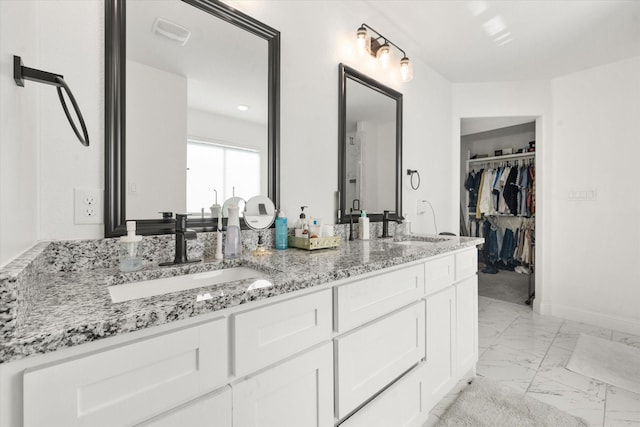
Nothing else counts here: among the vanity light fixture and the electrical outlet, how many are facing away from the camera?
0

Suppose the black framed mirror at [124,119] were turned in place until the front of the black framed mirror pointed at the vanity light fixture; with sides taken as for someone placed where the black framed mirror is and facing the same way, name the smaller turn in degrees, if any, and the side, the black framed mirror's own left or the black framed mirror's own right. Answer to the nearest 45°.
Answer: approximately 45° to the black framed mirror's own left

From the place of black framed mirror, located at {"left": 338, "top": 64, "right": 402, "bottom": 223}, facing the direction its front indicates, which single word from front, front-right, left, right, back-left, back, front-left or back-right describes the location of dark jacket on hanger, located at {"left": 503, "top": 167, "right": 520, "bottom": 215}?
left

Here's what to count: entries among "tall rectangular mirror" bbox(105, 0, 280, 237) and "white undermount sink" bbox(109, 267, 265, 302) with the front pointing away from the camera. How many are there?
0

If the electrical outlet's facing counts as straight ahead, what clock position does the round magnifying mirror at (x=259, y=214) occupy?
The round magnifying mirror is roughly at 9 o'clock from the electrical outlet.

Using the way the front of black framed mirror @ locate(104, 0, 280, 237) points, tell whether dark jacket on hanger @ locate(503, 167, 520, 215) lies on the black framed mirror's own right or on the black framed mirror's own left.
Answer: on the black framed mirror's own left

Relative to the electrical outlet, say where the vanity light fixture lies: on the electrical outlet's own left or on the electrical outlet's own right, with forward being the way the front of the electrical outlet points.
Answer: on the electrical outlet's own left

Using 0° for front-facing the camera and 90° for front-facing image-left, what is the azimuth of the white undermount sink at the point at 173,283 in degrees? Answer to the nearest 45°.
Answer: approximately 315°

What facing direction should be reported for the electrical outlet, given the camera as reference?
facing the viewer

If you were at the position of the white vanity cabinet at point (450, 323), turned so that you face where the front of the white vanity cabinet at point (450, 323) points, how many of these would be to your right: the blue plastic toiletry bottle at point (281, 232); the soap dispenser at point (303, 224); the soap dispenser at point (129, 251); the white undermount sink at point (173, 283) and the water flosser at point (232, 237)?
5

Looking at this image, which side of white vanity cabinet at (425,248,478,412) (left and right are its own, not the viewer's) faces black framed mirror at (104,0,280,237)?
right

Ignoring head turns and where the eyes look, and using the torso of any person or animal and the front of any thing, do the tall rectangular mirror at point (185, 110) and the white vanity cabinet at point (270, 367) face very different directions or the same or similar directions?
same or similar directions

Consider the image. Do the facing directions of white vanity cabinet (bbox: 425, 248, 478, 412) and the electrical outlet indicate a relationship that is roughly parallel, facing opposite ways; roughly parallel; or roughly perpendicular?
roughly parallel

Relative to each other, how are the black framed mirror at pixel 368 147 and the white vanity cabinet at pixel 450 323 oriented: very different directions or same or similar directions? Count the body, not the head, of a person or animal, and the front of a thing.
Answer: same or similar directions
